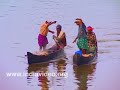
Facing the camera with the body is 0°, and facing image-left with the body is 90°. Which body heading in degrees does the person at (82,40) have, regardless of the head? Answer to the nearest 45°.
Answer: approximately 90°

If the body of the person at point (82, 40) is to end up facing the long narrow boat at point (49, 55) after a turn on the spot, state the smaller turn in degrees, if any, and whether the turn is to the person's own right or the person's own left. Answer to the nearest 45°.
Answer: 0° — they already face it
